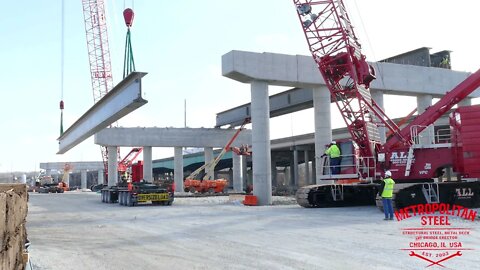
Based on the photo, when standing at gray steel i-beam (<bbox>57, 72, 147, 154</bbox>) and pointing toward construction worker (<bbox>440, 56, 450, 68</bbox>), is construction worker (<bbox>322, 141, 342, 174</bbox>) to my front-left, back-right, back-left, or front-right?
front-right

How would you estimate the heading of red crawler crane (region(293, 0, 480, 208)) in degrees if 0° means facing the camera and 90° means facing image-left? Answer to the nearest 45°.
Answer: approximately 90°

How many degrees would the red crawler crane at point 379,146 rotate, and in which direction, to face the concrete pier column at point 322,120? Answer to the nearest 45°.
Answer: approximately 45° to its right

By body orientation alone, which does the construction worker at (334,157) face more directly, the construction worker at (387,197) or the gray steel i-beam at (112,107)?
the gray steel i-beam

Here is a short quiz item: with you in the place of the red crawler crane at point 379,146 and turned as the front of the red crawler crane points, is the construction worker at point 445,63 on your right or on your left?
on your right

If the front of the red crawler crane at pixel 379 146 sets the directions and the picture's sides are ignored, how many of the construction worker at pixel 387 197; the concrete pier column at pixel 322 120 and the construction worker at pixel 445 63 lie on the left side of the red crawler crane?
1

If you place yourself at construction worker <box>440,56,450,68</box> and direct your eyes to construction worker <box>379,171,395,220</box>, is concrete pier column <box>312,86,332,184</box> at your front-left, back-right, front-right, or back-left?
front-right

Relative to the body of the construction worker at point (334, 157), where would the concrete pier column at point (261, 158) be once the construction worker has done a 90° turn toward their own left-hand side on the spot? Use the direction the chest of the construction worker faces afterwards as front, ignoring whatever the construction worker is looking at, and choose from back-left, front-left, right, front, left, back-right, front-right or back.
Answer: right

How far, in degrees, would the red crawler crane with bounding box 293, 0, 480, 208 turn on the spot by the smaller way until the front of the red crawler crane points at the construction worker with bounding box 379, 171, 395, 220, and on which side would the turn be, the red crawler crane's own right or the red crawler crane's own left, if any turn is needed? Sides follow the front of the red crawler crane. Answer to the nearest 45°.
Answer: approximately 90° to the red crawler crane's own left

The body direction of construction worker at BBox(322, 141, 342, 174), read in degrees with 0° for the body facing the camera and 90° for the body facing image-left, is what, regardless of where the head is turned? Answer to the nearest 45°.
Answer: approximately 135°
